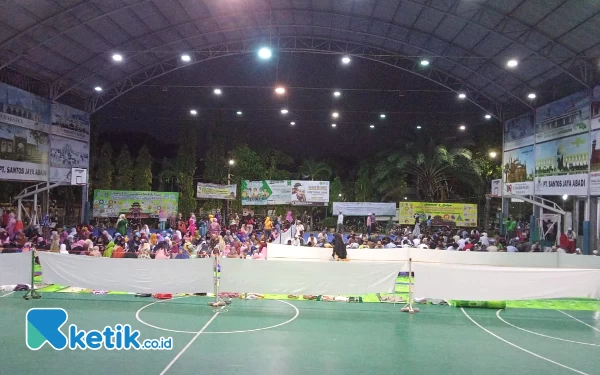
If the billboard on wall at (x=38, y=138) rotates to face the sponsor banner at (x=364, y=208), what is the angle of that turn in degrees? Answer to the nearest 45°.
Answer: approximately 45° to its left

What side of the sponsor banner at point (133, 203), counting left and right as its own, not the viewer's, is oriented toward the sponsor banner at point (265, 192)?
left

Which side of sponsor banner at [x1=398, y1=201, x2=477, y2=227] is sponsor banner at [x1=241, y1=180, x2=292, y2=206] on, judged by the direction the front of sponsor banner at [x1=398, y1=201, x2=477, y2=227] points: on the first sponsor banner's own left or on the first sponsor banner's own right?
on the first sponsor banner's own right

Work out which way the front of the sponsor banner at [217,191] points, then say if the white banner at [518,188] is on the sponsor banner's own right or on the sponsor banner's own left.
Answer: on the sponsor banner's own left

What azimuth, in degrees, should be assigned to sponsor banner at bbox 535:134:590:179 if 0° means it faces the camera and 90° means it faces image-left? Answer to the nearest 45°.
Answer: approximately 45°

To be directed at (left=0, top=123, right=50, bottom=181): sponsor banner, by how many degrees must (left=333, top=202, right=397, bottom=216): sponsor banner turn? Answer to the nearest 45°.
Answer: approximately 45° to its right
